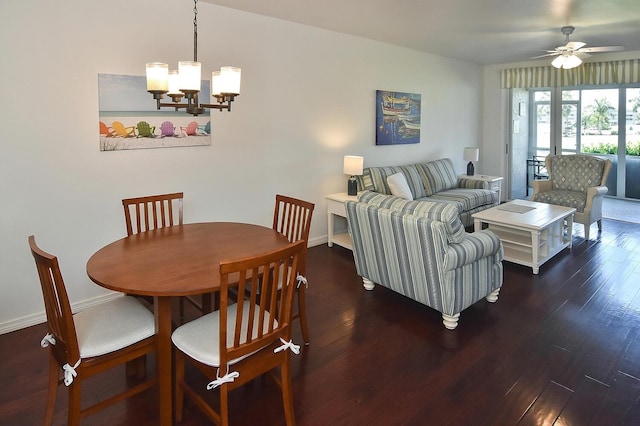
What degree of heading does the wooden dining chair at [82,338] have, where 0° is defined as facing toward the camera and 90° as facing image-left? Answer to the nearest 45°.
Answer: approximately 225°

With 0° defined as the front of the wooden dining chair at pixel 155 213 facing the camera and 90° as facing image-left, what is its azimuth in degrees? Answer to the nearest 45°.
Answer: approximately 315°

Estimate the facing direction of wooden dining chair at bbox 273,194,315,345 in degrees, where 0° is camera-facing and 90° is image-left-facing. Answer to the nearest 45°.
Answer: approximately 45°

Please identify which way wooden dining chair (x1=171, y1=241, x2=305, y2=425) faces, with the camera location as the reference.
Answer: facing away from the viewer and to the left of the viewer

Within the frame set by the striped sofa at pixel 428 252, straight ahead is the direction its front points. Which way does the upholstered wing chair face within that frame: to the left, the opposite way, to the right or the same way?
the opposite way

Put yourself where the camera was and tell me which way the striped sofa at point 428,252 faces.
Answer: facing away from the viewer and to the right of the viewer

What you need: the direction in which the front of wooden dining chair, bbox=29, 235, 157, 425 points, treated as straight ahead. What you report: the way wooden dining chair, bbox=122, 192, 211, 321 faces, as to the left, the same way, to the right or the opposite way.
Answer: to the right

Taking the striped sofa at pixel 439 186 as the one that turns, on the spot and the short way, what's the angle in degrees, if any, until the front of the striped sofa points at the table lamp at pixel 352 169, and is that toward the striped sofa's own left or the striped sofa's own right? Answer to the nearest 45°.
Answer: approximately 90° to the striped sofa's own right

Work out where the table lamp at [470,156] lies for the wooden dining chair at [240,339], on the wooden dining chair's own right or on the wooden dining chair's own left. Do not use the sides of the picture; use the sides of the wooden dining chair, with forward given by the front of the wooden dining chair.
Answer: on the wooden dining chair's own right

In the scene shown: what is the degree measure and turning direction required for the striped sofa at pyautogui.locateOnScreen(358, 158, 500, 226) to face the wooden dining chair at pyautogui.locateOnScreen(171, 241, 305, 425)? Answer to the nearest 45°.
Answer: approximately 45° to its right
